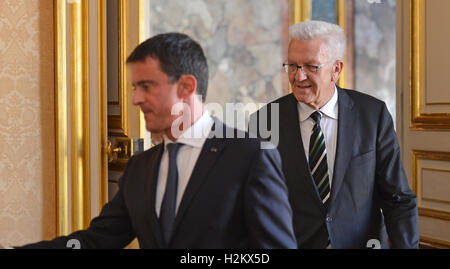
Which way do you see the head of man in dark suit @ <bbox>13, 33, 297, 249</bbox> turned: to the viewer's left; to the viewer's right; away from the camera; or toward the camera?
to the viewer's left

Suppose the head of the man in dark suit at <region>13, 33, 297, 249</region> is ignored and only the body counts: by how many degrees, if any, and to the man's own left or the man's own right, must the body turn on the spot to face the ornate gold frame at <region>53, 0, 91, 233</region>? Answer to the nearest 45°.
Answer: approximately 135° to the man's own right

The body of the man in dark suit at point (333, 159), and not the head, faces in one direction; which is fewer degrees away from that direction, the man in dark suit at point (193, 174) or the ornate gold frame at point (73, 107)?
the man in dark suit

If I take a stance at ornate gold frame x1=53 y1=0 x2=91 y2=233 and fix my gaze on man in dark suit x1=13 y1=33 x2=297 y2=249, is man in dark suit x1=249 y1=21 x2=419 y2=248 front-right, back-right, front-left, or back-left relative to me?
front-left

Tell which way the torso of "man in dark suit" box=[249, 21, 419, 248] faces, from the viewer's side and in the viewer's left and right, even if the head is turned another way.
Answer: facing the viewer and to the left of the viewer

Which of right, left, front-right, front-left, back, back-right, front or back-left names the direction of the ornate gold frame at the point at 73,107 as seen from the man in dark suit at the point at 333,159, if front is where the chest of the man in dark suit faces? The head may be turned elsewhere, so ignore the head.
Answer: right

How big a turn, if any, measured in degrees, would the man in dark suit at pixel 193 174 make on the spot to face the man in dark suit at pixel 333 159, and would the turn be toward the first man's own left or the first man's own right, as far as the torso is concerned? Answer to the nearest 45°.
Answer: approximately 180°

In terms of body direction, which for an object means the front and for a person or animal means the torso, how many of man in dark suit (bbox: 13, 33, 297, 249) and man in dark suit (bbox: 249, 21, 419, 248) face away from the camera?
0

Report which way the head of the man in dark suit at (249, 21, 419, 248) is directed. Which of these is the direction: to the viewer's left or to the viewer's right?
to the viewer's left

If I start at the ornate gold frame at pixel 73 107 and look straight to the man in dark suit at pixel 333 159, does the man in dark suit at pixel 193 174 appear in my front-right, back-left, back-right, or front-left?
front-right

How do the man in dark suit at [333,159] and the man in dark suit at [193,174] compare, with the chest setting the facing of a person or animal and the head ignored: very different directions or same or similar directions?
same or similar directions

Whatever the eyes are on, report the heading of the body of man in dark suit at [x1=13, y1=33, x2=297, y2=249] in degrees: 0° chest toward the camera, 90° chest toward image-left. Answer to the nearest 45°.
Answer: approximately 45°

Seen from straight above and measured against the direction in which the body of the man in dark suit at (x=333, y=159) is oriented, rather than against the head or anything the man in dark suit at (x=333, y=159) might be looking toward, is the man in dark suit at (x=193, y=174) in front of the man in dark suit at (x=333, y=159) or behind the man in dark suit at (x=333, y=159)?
in front
